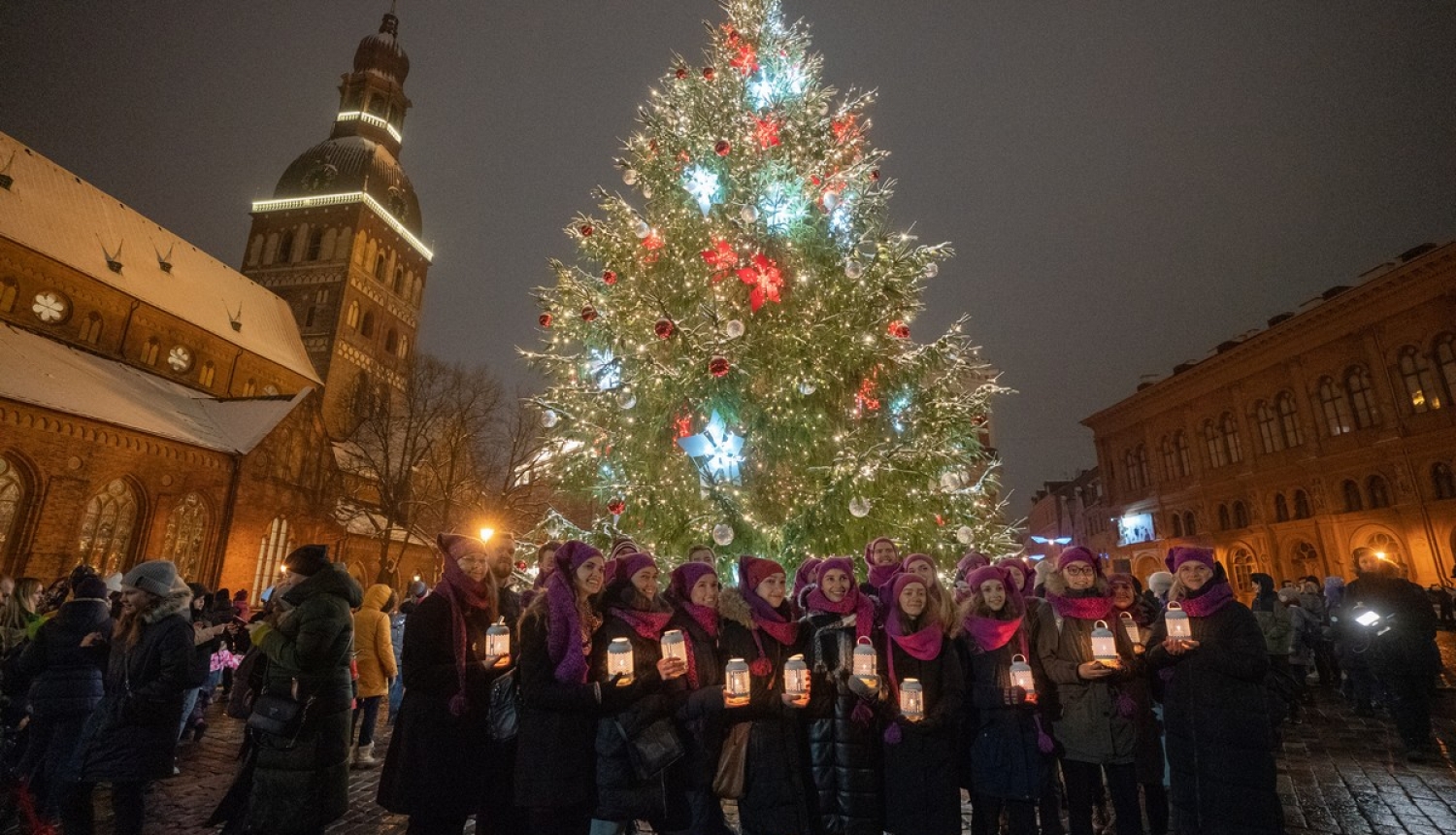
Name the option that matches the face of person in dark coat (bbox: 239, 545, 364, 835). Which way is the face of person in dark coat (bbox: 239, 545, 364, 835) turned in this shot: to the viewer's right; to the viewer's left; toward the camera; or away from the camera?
to the viewer's left

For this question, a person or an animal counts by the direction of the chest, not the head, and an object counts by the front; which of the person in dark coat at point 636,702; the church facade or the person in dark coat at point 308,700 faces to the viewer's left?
the person in dark coat at point 308,700

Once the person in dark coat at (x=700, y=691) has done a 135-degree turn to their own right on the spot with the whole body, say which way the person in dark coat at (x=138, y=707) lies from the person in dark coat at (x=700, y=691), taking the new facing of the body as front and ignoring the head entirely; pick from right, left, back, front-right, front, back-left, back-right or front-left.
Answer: front

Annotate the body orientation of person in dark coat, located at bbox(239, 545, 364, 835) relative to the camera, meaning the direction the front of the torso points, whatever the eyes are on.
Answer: to the viewer's left

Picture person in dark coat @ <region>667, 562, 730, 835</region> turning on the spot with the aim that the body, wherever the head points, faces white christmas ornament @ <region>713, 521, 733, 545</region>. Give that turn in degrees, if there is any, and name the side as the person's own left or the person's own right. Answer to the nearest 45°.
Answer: approximately 135° to the person's own left

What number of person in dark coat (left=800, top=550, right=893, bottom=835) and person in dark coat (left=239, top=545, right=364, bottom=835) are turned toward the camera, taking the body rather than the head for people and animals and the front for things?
1

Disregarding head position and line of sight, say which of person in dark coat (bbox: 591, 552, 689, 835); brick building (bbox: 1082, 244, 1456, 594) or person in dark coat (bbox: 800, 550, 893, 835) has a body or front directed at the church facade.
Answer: the brick building

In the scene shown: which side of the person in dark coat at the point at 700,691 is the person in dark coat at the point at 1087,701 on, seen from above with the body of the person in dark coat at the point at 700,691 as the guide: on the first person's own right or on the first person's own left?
on the first person's own left

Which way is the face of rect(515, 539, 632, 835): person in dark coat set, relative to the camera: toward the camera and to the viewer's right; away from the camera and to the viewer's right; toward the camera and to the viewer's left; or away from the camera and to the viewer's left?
toward the camera and to the viewer's right

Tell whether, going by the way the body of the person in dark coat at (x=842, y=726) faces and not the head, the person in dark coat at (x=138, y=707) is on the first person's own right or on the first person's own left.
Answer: on the first person's own right

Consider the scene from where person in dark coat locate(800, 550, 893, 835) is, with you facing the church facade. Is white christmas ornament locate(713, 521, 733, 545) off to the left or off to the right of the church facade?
right
